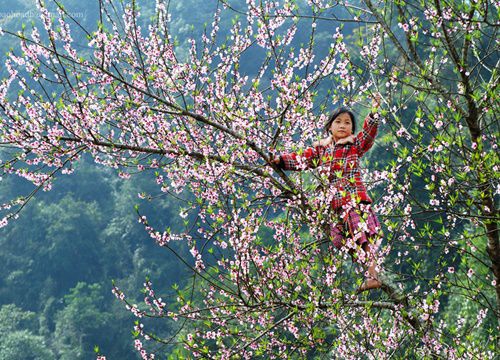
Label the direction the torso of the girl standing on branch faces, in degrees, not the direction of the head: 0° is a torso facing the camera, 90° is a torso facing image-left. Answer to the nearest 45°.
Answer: approximately 0°
